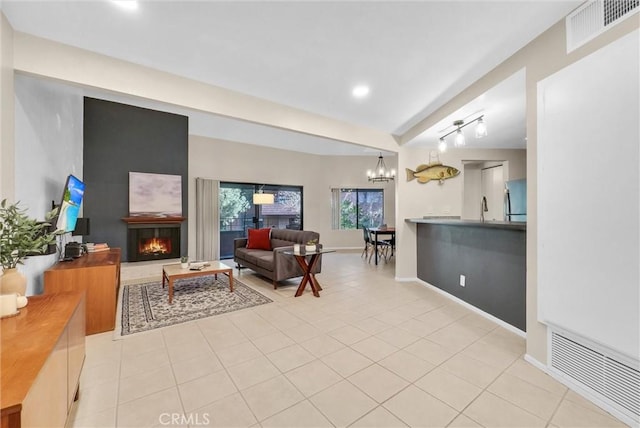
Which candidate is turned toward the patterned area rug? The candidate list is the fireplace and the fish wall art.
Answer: the fireplace

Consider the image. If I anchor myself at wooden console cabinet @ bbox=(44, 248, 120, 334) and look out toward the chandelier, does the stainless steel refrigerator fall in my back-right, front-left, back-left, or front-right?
front-right

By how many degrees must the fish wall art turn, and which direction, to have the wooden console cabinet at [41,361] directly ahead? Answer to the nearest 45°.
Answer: approximately 90° to its right

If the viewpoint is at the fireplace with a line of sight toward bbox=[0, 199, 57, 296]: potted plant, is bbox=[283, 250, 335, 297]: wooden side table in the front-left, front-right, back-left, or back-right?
front-left

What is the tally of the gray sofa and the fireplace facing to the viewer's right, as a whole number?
0

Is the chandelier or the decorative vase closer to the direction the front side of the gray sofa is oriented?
the decorative vase

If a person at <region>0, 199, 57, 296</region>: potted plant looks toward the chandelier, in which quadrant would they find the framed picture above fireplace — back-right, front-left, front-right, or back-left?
front-left

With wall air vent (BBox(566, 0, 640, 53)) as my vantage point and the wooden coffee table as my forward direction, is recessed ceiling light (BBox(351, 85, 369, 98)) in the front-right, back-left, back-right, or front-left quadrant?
front-right

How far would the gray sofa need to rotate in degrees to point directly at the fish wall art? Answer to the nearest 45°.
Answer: approximately 135° to its left

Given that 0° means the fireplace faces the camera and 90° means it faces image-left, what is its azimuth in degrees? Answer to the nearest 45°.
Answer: approximately 0°

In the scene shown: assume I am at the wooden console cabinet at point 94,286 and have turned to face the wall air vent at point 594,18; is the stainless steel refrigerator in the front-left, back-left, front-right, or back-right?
front-left

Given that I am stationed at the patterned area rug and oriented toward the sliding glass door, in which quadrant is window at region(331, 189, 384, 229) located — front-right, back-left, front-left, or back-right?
front-right
